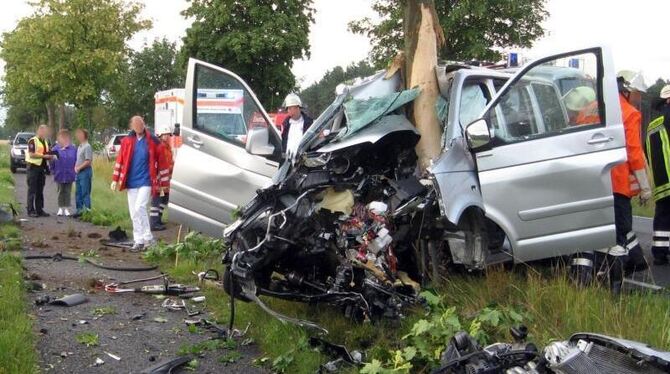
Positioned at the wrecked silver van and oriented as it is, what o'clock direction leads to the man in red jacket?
The man in red jacket is roughly at 3 o'clock from the wrecked silver van.

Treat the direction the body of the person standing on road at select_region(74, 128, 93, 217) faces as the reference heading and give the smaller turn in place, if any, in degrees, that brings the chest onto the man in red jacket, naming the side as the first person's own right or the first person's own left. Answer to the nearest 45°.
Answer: approximately 90° to the first person's own left

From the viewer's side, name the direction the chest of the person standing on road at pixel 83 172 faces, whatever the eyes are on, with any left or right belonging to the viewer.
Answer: facing to the left of the viewer

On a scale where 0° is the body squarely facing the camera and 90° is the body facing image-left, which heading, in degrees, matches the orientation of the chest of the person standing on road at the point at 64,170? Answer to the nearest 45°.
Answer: approximately 0°

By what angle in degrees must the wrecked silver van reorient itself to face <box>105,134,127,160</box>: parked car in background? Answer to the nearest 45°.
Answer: approximately 90° to its right

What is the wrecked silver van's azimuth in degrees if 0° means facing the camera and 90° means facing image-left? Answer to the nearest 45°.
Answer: approximately 45°

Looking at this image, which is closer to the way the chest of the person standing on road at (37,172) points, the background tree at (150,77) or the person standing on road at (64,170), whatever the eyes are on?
the person standing on road

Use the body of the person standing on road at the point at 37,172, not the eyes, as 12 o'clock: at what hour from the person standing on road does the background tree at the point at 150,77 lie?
The background tree is roughly at 8 o'clock from the person standing on road.

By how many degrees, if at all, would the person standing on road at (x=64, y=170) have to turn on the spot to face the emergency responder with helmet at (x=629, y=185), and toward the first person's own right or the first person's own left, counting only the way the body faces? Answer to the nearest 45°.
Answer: approximately 45° to the first person's own left
